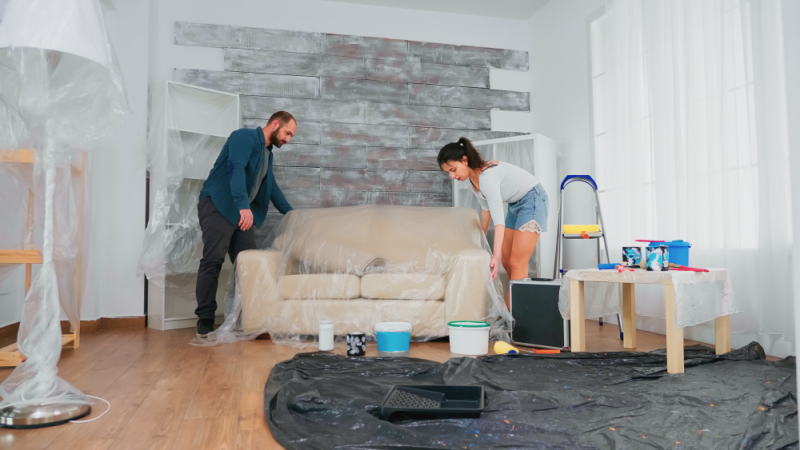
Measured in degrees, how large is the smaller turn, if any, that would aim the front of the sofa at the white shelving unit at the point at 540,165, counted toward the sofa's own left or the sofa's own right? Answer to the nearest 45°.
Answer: approximately 135° to the sofa's own left

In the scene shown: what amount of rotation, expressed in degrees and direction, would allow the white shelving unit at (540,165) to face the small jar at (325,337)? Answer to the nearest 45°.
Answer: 0° — it already faces it

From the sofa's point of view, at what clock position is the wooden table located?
The wooden table is roughly at 10 o'clock from the sofa.

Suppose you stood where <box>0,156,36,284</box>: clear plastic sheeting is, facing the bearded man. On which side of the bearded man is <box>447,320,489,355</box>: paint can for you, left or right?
right

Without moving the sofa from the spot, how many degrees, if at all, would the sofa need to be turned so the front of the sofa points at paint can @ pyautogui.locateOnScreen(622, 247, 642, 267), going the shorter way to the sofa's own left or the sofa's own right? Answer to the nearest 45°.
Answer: approximately 45° to the sofa's own left

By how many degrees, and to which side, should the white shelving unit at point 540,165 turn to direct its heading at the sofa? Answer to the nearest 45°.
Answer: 0° — it already faces it

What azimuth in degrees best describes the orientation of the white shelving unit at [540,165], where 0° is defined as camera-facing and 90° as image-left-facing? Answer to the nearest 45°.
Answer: approximately 45°

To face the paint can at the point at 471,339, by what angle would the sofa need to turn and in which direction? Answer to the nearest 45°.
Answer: approximately 45° to its left

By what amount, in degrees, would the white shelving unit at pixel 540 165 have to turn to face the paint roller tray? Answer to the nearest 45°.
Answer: approximately 45° to its left

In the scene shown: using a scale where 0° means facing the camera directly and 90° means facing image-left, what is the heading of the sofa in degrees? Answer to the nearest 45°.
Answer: approximately 0°

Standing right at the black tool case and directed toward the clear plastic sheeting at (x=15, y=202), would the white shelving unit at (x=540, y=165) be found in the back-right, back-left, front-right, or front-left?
back-right
